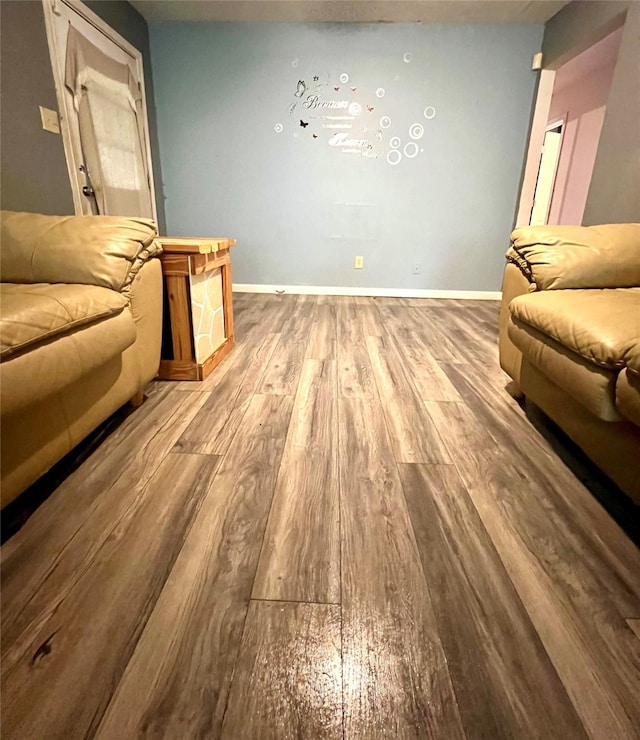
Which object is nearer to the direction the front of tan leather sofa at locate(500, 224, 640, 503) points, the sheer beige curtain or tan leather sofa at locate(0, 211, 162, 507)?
the tan leather sofa

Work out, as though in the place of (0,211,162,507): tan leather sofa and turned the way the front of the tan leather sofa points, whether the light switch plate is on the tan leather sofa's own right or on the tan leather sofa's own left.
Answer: on the tan leather sofa's own left

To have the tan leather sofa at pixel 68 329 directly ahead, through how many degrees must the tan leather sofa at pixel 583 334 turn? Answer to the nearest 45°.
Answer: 0° — it already faces it

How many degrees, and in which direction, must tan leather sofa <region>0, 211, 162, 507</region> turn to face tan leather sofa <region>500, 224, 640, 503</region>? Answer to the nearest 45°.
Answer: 0° — it already faces it

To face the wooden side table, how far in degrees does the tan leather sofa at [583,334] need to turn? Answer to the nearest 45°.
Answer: approximately 45° to its right

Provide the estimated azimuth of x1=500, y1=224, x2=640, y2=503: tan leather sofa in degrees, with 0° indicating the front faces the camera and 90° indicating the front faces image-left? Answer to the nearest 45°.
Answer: approximately 45°

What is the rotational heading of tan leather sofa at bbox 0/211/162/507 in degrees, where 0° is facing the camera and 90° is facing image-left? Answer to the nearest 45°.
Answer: approximately 315°
